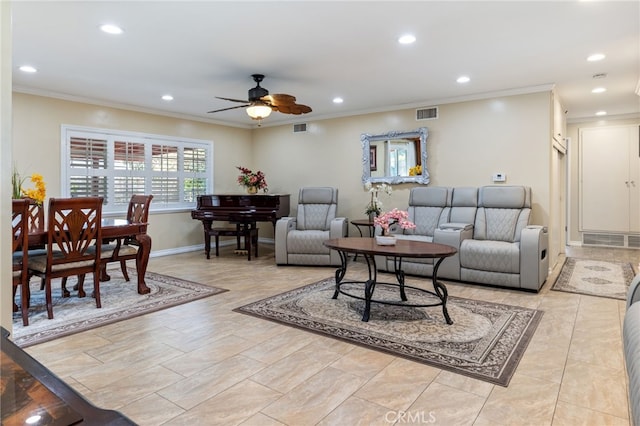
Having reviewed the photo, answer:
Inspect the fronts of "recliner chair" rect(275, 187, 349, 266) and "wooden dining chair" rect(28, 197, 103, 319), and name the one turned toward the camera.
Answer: the recliner chair

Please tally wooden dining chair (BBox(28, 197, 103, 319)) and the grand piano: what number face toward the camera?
1

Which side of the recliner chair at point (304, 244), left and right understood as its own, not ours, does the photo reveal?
front

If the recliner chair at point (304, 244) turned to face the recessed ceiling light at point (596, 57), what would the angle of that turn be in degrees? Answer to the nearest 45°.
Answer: approximately 45° to its left

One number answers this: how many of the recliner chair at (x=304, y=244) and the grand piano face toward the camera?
2

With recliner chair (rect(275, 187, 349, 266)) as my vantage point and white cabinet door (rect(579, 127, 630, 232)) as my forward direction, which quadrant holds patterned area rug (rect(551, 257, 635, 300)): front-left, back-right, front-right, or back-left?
front-right

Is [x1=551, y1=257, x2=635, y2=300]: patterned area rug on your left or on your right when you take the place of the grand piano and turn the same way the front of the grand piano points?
on your left

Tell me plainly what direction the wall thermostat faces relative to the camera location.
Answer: facing the viewer

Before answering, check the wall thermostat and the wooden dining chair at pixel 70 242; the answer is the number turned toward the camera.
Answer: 1

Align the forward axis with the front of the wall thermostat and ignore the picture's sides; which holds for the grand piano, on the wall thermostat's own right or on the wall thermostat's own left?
on the wall thermostat's own right

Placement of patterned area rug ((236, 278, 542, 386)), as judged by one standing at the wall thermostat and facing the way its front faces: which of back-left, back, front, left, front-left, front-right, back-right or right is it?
front

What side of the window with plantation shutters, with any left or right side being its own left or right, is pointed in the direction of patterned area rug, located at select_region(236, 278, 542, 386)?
front

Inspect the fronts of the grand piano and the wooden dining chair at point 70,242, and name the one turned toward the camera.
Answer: the grand piano

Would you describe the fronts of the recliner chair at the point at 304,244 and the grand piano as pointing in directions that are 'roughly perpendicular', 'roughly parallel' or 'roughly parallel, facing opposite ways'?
roughly parallel

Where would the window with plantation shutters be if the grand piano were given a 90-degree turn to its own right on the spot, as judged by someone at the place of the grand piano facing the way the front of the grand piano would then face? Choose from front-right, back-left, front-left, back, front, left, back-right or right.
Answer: front

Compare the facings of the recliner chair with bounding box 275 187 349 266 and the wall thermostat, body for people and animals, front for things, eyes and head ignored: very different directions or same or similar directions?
same or similar directions

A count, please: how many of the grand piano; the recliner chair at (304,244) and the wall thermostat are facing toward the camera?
3

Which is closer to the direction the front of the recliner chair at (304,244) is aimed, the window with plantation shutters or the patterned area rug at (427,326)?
the patterned area rug

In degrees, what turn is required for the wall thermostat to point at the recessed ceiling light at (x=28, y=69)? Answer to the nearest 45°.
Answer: approximately 45° to its right
